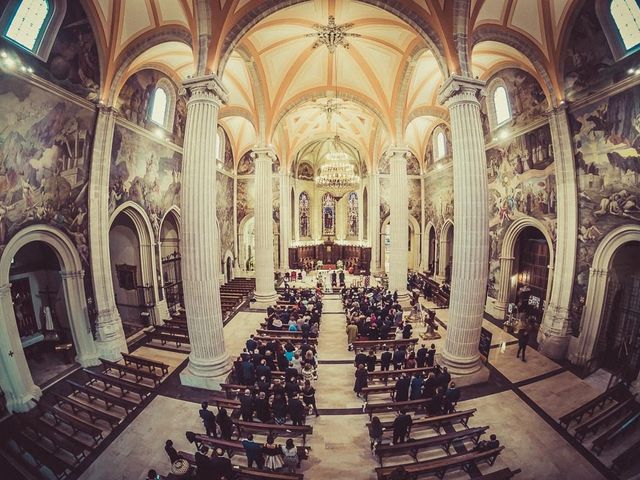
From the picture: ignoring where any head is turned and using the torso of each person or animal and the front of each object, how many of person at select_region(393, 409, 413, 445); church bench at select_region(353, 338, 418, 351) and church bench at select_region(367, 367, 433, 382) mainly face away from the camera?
3

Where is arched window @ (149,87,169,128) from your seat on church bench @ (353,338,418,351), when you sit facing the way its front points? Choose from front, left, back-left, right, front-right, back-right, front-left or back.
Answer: left

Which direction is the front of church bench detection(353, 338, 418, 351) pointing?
away from the camera

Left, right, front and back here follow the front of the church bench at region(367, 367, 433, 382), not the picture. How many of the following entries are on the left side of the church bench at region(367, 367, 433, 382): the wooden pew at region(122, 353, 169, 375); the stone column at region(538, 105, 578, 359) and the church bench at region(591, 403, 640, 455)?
1

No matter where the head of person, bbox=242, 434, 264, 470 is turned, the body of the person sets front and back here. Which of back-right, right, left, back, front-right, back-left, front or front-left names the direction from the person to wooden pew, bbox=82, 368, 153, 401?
front-left

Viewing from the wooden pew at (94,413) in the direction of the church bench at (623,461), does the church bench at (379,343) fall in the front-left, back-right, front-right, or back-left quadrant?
front-left

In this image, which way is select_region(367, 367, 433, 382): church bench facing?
away from the camera

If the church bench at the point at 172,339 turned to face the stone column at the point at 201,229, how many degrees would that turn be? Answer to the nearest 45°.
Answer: approximately 135° to its right

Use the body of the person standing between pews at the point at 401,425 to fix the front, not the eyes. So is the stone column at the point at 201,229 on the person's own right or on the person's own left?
on the person's own left

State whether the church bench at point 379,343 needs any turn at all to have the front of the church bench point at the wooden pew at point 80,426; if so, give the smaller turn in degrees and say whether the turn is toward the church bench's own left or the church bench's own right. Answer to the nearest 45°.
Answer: approximately 135° to the church bench's own left

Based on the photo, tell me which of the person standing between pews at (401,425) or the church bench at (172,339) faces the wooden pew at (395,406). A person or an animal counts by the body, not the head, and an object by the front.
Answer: the person standing between pews

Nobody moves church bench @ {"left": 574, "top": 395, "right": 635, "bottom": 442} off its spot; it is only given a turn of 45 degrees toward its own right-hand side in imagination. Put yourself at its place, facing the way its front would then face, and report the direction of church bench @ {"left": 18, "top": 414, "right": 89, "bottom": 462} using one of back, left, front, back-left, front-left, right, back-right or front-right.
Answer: back-left

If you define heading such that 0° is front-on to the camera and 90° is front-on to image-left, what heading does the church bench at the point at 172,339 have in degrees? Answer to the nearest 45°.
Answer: approximately 225°

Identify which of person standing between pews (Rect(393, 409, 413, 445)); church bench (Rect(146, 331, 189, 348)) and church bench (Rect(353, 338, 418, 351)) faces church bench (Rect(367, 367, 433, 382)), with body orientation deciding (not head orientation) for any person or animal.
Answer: the person standing between pews
